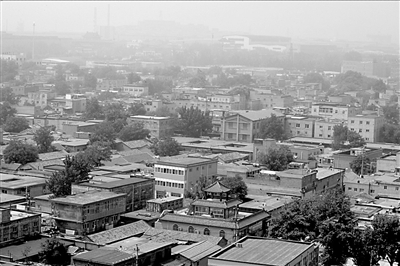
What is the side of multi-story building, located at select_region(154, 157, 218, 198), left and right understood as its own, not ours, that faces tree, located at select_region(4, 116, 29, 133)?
right

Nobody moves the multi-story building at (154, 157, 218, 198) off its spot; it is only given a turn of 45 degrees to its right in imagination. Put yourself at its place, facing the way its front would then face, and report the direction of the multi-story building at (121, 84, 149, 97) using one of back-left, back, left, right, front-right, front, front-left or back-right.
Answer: right

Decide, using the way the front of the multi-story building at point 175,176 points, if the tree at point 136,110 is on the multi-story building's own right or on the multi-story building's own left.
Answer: on the multi-story building's own right

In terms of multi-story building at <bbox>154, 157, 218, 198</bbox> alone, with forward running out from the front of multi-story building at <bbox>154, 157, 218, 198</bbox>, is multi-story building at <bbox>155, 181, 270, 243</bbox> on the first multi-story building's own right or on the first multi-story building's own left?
on the first multi-story building's own left

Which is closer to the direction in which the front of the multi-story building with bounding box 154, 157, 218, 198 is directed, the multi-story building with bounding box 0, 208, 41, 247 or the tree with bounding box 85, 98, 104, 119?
the multi-story building

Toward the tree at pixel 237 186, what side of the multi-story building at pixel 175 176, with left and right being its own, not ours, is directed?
left

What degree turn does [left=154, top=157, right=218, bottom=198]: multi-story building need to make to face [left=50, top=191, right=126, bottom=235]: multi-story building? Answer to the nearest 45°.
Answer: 0° — it already faces it

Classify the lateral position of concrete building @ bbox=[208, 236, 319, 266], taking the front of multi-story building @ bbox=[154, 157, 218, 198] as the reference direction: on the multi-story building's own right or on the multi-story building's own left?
on the multi-story building's own left

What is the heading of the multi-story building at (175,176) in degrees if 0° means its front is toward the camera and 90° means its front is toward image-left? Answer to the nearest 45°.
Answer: approximately 45°

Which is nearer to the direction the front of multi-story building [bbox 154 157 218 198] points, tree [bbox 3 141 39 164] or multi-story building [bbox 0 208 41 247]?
the multi-story building

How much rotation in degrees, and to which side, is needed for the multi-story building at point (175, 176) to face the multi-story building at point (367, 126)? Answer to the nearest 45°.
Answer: approximately 180°

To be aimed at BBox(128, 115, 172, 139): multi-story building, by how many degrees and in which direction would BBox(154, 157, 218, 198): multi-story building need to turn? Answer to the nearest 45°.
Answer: approximately 135° to its right

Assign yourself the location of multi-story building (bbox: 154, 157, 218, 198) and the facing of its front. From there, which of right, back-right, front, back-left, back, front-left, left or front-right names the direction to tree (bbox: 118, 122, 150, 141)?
back-right
